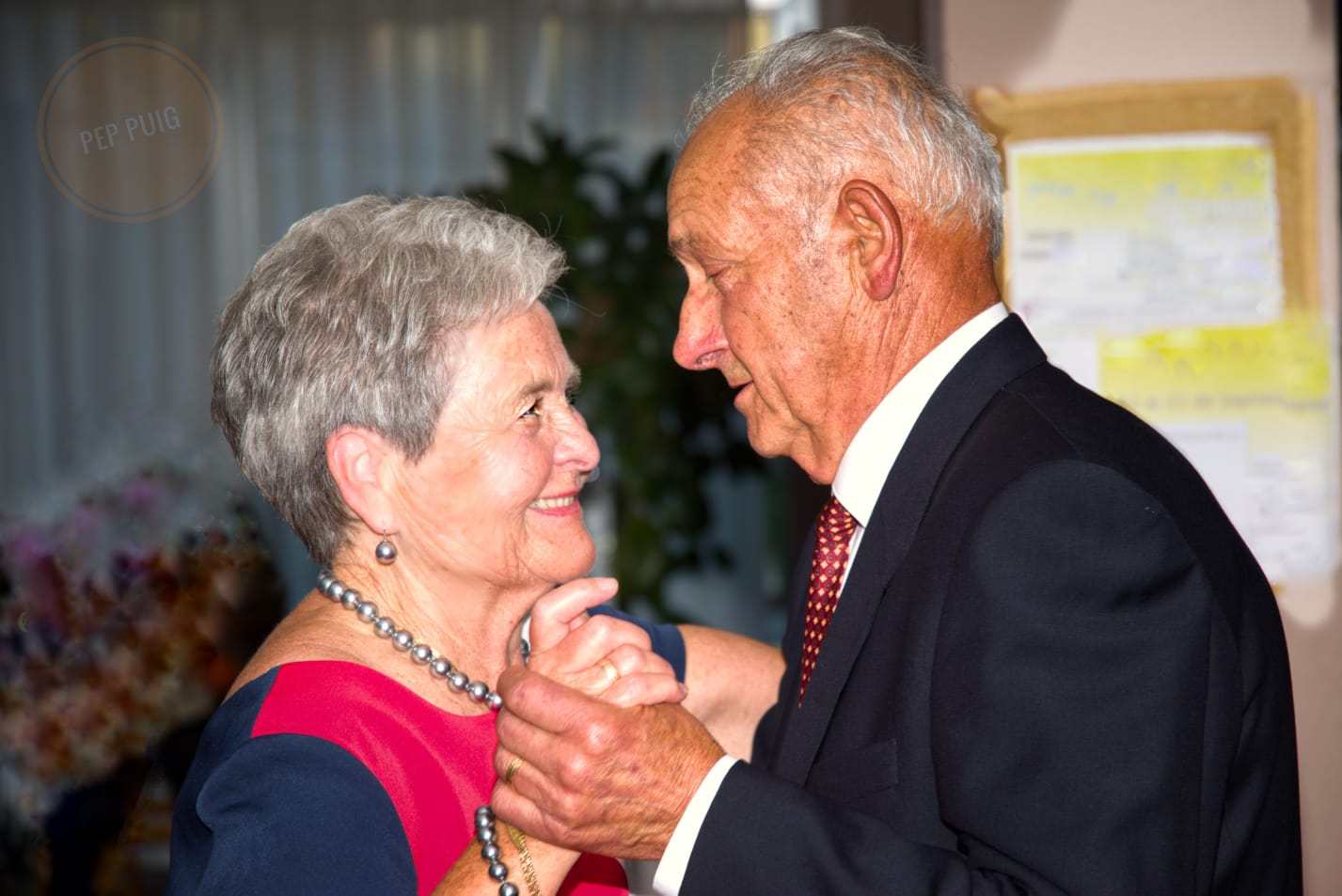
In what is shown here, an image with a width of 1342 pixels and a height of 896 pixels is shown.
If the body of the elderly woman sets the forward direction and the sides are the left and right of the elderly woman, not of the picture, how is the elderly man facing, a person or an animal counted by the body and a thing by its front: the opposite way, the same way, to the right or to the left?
the opposite way

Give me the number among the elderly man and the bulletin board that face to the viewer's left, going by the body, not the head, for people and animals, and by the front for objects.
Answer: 1

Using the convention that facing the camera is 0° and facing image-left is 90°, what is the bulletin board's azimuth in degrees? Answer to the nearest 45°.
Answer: approximately 0°

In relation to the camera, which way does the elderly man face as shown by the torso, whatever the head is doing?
to the viewer's left

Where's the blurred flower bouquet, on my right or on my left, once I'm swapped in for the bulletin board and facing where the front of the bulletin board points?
on my right

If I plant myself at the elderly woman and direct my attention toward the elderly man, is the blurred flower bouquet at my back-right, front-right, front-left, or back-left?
back-left

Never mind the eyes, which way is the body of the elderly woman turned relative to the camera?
to the viewer's right

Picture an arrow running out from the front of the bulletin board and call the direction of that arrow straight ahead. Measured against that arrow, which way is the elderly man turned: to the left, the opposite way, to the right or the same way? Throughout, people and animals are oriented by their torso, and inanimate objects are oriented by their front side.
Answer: to the right
